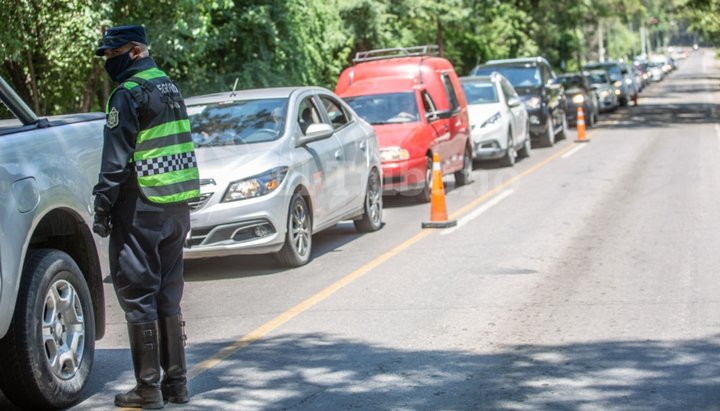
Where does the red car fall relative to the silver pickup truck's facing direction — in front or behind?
behind

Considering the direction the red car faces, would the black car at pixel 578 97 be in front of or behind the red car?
behind

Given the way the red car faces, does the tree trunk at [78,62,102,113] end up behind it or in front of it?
in front

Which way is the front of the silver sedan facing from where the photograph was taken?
facing the viewer and to the left of the viewer

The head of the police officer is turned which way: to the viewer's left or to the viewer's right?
to the viewer's left

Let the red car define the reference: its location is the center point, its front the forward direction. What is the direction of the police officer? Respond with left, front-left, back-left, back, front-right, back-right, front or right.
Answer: front-left

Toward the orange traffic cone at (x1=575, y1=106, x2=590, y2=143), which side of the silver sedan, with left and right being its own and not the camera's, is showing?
back

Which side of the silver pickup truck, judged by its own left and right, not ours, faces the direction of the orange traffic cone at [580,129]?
back

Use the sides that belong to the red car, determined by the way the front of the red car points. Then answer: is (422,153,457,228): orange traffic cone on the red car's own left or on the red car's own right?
on the red car's own left

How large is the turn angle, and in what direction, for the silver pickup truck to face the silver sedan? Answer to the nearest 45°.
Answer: approximately 180°

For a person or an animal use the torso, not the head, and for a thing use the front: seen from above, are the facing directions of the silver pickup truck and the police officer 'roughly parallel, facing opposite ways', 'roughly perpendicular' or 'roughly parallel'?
roughly perpendicular

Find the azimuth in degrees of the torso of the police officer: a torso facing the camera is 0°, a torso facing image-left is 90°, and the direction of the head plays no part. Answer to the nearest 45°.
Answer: approximately 135°

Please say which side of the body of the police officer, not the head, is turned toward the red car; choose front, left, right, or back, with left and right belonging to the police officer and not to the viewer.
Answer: right
